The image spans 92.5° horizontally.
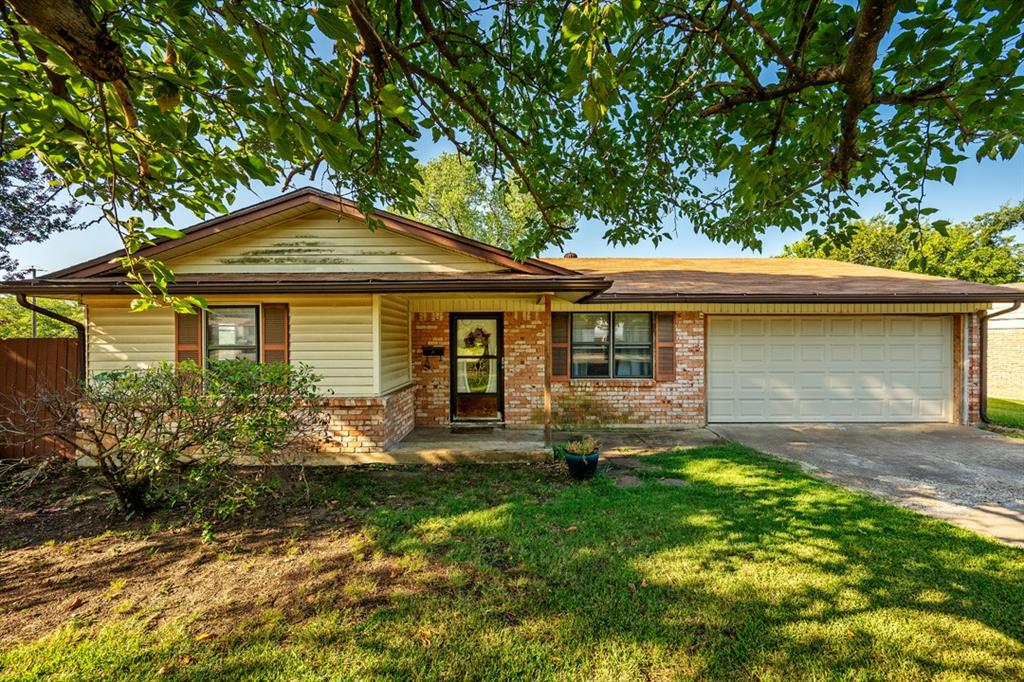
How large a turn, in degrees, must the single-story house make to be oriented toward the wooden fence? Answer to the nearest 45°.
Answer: approximately 90° to its right

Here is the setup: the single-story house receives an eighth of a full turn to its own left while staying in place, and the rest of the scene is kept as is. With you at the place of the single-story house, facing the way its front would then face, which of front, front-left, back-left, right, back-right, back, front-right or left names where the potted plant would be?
right

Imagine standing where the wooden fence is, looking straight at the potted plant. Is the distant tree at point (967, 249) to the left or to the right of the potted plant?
left

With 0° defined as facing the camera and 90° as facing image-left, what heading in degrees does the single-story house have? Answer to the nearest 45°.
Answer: approximately 0°

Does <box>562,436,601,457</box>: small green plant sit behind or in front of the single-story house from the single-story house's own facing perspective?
in front

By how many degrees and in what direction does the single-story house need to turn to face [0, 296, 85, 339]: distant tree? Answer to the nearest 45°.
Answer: approximately 90° to its right

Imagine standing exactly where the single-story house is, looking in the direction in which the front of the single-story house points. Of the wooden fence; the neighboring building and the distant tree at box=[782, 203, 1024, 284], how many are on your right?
1

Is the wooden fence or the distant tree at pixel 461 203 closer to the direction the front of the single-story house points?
the wooden fence

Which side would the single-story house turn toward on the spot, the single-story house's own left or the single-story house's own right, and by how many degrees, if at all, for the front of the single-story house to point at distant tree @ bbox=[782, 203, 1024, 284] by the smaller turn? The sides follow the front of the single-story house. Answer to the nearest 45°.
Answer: approximately 135° to the single-story house's own left

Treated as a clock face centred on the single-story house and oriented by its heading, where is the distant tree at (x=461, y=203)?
The distant tree is roughly at 5 o'clock from the single-story house.

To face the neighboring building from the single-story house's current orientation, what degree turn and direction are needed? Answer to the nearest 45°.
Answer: approximately 135° to its left

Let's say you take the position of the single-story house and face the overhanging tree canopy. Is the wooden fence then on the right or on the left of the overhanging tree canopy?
right
